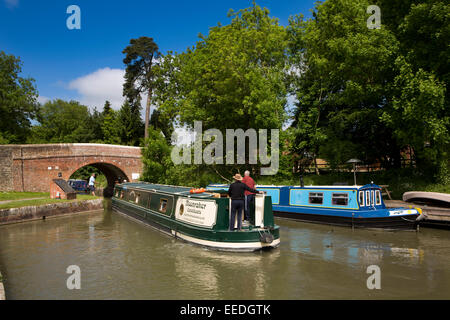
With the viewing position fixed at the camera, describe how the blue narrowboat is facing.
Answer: facing the viewer and to the right of the viewer

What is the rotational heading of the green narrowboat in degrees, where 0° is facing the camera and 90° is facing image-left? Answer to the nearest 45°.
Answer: approximately 135°

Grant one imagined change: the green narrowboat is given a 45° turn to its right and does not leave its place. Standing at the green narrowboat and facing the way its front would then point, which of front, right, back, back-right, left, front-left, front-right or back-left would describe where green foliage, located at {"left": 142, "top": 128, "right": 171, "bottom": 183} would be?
front

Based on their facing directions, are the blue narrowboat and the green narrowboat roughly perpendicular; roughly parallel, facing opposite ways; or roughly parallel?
roughly parallel, facing opposite ways

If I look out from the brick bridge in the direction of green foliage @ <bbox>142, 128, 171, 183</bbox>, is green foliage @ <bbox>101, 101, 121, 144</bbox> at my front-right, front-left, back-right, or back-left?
front-left

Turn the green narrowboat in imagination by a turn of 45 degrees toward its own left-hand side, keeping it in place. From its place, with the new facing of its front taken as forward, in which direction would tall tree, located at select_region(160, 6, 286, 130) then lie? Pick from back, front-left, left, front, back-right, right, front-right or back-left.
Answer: right

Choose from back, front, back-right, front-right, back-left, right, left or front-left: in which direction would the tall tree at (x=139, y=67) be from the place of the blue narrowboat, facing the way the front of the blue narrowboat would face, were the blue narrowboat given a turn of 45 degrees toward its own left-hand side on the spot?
back-left

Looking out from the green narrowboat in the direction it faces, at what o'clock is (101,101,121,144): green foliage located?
The green foliage is roughly at 1 o'clock from the green narrowboat.

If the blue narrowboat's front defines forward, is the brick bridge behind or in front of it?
behind
